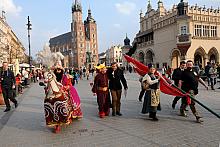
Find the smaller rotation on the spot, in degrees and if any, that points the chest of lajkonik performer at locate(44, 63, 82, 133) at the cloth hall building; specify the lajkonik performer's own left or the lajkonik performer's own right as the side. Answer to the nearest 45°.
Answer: approximately 180°

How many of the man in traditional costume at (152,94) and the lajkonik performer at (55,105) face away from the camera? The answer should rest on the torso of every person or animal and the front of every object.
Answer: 0

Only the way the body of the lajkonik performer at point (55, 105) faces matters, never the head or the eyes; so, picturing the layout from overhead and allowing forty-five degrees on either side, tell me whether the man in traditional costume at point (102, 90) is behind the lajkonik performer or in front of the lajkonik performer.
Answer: behind

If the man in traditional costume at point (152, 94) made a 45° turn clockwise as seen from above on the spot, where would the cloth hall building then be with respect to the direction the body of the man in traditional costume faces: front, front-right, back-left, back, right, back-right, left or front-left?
back

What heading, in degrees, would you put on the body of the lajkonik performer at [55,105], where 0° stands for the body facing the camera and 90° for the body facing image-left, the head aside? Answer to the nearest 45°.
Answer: approximately 45°

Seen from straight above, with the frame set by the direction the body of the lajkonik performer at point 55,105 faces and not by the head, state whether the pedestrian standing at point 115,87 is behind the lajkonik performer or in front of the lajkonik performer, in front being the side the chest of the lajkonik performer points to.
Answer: behind

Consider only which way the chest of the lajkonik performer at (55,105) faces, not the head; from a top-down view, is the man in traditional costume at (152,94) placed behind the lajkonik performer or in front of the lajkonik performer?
behind

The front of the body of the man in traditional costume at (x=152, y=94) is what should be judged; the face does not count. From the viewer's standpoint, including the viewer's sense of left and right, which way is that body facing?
facing the viewer and to the right of the viewer

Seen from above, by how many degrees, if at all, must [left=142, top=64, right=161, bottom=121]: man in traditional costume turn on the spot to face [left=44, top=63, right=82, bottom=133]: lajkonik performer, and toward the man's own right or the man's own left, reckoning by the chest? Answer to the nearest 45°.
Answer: approximately 90° to the man's own right

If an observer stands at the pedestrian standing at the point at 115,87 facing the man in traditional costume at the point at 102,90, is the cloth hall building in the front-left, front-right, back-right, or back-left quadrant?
back-right
